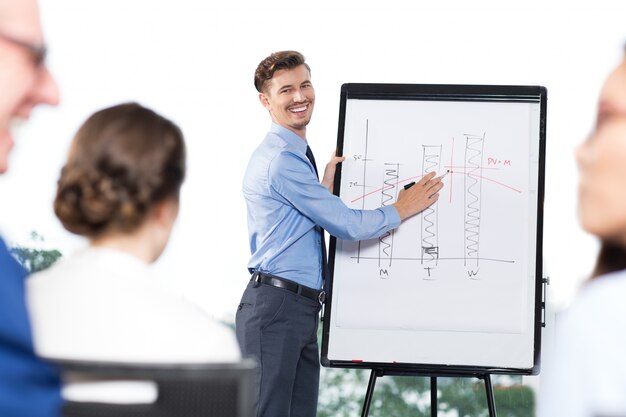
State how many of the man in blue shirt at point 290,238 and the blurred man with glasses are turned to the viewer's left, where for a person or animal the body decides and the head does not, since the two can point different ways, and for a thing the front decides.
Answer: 0

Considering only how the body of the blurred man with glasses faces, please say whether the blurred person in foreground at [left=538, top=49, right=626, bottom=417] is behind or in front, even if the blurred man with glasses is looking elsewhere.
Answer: in front

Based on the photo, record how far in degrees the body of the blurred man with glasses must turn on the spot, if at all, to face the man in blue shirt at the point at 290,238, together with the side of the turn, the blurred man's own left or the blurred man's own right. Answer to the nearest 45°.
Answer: approximately 45° to the blurred man's own left

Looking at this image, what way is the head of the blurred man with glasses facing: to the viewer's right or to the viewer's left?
to the viewer's right

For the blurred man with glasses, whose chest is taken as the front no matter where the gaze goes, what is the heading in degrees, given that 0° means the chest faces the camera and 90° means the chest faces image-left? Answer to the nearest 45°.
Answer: approximately 270°

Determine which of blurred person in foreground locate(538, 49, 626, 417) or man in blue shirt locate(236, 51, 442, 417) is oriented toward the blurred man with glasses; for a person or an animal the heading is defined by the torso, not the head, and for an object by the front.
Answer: the blurred person in foreground

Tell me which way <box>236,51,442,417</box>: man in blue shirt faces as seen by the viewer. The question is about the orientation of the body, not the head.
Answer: to the viewer's right

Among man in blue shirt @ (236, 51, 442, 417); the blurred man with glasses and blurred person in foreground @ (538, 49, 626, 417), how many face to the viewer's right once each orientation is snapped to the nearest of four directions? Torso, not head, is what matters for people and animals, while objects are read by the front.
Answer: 2

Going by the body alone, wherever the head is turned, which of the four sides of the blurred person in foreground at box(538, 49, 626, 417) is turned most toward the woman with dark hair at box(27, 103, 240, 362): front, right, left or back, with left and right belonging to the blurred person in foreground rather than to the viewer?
front

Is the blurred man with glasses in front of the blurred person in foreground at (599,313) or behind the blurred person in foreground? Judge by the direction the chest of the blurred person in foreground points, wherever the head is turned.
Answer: in front

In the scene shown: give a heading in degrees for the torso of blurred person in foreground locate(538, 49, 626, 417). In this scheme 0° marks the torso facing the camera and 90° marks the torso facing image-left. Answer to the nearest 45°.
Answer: approximately 90°
